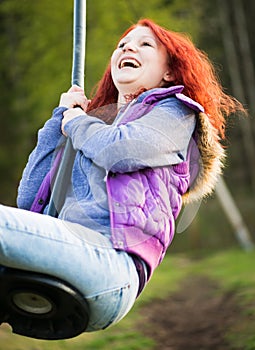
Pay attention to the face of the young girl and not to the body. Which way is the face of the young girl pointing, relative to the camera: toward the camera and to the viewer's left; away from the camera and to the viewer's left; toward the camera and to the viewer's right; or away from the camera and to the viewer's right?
toward the camera and to the viewer's left

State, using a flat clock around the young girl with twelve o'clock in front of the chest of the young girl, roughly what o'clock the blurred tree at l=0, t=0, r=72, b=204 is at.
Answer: The blurred tree is roughly at 4 o'clock from the young girl.

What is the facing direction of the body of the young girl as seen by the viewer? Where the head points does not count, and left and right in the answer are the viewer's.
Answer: facing the viewer and to the left of the viewer
